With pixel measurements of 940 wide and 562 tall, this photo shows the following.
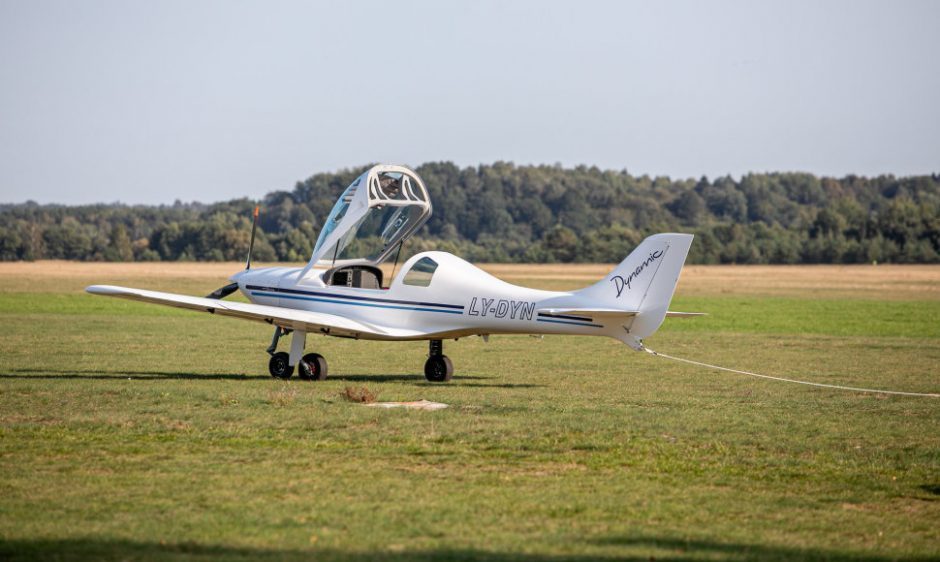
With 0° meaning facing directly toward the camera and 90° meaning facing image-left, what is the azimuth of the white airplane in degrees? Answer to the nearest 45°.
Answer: approximately 135°
